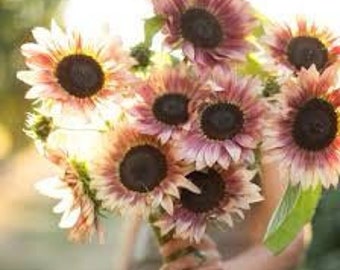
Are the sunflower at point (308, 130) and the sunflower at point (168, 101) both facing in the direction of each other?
no

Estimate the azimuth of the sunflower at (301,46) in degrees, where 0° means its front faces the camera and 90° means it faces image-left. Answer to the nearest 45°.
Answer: approximately 0°

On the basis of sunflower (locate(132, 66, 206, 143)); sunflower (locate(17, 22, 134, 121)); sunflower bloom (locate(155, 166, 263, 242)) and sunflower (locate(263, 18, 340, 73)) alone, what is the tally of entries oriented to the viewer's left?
0

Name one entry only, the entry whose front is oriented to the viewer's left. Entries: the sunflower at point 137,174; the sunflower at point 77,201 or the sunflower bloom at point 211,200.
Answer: the sunflower at point 77,201

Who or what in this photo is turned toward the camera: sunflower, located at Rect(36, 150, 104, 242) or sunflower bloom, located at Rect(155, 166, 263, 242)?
the sunflower bloom

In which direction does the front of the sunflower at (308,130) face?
toward the camera

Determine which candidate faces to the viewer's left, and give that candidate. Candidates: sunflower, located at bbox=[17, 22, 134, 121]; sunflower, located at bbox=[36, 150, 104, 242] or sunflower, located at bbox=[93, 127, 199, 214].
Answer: sunflower, located at bbox=[36, 150, 104, 242]

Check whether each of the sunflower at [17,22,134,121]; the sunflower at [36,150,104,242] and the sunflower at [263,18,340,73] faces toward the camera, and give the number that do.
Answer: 2

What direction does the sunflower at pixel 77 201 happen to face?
to the viewer's left

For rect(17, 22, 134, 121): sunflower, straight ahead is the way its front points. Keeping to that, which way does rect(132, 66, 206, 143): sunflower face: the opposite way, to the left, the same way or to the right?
the same way

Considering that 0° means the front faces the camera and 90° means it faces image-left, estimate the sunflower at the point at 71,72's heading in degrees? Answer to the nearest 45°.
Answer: approximately 0°

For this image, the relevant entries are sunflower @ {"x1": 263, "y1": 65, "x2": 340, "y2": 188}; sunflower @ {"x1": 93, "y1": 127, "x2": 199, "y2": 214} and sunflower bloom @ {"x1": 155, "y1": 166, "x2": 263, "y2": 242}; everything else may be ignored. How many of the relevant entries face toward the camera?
3

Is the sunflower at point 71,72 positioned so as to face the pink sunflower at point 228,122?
no
